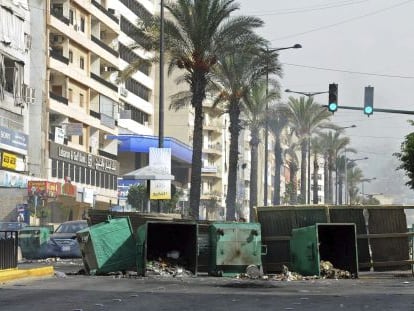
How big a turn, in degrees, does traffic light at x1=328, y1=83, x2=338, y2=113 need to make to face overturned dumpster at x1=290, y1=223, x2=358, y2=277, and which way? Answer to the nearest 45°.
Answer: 0° — it already faces it

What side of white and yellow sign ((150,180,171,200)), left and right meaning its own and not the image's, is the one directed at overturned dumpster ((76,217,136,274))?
front

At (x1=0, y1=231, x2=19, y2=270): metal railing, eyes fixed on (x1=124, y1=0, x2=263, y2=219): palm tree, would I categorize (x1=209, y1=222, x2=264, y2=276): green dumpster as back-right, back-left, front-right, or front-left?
front-right

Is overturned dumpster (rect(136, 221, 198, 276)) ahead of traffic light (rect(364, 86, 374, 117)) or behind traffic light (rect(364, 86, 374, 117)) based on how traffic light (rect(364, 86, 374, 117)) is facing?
ahead

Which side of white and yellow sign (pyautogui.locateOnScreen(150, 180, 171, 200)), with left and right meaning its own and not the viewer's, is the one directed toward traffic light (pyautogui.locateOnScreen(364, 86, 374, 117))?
left

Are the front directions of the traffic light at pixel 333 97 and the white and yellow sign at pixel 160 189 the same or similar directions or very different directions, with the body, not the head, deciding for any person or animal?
same or similar directions

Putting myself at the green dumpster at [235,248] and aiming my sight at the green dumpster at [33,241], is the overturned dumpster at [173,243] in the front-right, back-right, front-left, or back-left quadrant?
front-left

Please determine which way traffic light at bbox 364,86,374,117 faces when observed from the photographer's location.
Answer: facing the viewer

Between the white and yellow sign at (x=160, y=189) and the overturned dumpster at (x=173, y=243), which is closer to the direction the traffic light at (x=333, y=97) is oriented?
the overturned dumpster

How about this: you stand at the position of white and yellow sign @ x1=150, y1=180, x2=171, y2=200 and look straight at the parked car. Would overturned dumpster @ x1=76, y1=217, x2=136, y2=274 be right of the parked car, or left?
left

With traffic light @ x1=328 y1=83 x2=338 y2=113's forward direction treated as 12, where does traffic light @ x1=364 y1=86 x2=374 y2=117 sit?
traffic light @ x1=364 y1=86 x2=374 y2=117 is roughly at 9 o'clock from traffic light @ x1=328 y1=83 x2=338 y2=113.

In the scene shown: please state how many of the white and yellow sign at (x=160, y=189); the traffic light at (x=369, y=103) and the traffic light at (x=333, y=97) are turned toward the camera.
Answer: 3

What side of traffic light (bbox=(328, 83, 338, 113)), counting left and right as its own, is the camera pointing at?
front
